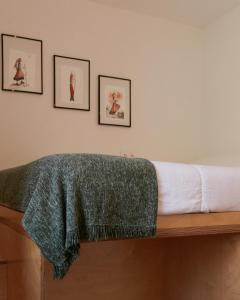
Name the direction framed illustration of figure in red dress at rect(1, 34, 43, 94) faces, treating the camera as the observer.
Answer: facing the viewer and to the right of the viewer

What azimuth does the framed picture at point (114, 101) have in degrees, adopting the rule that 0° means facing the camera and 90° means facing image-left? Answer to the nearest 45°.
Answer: approximately 315°

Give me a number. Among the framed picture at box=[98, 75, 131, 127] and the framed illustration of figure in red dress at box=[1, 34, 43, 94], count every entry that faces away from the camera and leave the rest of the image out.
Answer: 0

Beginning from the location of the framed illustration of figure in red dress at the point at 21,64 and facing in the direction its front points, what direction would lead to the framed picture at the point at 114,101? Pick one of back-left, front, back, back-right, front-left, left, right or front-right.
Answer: front-left

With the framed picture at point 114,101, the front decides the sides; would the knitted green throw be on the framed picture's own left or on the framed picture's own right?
on the framed picture's own right

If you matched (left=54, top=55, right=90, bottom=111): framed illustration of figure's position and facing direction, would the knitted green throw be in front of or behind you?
in front

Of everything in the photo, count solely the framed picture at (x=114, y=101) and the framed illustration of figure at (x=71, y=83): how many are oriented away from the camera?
0

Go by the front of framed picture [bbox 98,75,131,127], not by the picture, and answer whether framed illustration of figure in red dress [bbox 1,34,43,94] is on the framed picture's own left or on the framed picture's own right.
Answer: on the framed picture's own right
